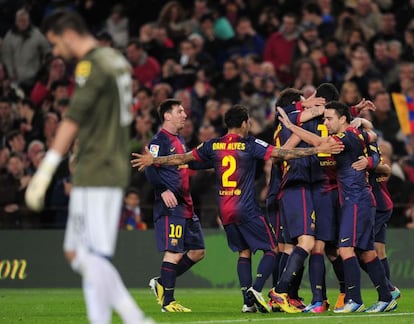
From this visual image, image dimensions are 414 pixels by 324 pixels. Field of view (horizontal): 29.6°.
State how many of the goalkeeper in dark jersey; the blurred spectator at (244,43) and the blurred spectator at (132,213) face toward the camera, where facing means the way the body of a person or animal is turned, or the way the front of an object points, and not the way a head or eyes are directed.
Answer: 2

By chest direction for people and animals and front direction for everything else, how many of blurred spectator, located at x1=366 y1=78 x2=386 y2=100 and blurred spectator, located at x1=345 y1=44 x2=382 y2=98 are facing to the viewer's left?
0

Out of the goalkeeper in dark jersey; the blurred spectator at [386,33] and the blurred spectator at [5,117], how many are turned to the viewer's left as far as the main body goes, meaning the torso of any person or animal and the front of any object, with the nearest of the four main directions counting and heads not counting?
1

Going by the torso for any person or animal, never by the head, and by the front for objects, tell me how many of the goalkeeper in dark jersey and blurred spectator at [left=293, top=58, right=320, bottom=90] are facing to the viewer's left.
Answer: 1

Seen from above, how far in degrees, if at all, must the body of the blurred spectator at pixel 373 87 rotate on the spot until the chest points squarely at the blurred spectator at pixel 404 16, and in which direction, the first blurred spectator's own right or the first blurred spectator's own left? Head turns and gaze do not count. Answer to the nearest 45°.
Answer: approximately 180°

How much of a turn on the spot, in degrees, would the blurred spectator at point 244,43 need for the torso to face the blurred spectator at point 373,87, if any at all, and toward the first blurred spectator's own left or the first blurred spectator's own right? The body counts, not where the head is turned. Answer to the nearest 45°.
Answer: approximately 45° to the first blurred spectator's own left

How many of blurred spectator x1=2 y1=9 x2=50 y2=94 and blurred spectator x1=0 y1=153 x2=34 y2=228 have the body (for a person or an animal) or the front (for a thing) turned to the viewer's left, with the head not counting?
0

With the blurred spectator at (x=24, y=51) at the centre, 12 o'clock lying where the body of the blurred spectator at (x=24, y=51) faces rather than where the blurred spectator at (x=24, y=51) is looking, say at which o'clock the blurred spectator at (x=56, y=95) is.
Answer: the blurred spectator at (x=56, y=95) is roughly at 11 o'clock from the blurred spectator at (x=24, y=51).

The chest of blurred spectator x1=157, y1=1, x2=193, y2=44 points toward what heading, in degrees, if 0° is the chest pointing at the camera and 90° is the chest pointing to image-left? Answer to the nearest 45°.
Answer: approximately 0°
